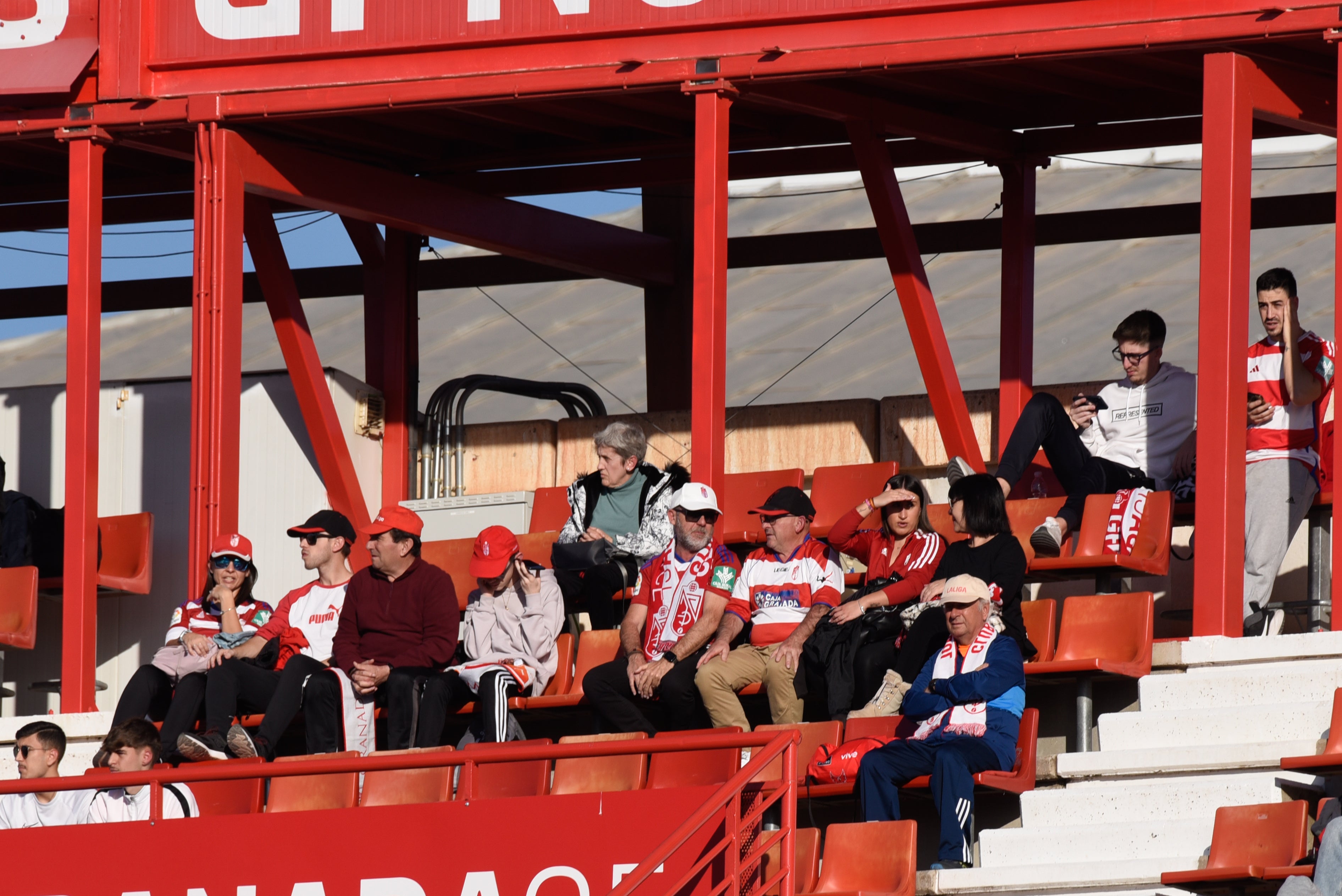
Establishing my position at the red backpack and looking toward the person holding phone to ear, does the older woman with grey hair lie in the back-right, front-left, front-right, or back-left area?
front-right

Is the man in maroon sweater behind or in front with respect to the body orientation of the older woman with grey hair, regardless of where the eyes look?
in front

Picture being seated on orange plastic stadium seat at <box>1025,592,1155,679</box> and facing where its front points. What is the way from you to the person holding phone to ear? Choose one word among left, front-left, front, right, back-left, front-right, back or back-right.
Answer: front-right

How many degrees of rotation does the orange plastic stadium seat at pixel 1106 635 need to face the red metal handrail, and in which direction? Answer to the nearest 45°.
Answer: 0° — it already faces it

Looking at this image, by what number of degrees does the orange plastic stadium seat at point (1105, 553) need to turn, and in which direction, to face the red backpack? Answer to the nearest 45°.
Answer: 0° — it already faces it

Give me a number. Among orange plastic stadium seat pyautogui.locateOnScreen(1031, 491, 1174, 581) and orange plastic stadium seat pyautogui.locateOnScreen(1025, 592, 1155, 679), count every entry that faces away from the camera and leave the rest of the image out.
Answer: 0

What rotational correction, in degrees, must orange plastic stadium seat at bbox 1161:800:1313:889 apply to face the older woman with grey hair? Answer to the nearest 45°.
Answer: approximately 90° to its right

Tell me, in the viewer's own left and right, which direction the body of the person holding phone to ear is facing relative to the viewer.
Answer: facing the viewer and to the left of the viewer

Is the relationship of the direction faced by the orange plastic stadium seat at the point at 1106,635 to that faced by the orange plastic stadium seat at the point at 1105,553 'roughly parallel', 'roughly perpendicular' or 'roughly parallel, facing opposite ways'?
roughly parallel

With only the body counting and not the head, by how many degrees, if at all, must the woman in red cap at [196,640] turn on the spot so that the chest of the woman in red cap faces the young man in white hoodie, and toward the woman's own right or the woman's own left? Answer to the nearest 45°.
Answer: approximately 90° to the woman's own left

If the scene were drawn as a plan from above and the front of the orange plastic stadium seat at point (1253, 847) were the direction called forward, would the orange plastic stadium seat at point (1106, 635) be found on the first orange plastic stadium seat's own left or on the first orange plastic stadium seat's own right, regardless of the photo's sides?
on the first orange plastic stadium seat's own right

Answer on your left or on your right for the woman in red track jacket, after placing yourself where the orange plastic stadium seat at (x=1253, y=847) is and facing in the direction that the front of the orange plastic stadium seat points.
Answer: on your right

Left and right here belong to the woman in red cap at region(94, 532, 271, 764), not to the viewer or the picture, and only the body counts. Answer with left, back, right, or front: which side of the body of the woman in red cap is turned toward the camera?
front

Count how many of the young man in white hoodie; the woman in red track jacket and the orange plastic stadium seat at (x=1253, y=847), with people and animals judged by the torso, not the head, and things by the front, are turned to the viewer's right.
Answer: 0

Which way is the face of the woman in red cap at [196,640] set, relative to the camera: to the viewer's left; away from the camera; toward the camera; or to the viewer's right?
toward the camera

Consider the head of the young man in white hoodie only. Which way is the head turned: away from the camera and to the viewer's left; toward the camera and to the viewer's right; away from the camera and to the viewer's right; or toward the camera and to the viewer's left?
toward the camera and to the viewer's left
